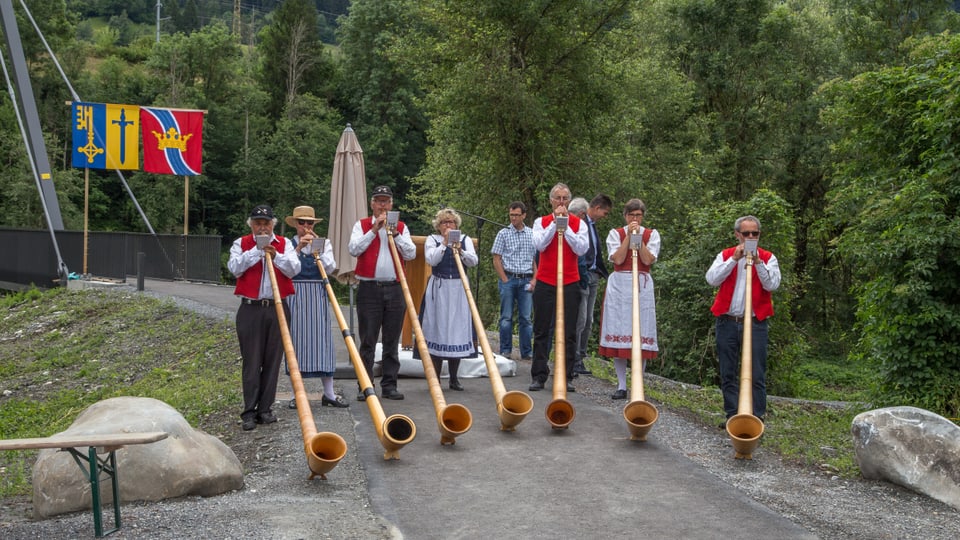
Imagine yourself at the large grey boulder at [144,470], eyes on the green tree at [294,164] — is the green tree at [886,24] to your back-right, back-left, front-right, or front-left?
front-right

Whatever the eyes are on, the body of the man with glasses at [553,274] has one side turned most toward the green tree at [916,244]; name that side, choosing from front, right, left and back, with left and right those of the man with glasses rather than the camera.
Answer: left

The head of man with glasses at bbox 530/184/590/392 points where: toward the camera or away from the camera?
toward the camera

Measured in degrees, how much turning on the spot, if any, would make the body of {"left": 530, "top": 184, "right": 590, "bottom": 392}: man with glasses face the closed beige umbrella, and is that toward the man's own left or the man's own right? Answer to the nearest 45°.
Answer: approximately 90° to the man's own right

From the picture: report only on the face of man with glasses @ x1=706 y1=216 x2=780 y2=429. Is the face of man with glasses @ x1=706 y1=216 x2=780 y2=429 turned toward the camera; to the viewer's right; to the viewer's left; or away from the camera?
toward the camera

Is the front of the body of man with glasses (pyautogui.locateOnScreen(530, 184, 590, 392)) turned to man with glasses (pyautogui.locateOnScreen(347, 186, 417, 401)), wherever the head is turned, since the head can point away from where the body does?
no

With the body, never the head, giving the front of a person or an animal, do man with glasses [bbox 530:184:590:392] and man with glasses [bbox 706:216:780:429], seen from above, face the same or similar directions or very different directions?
same or similar directions

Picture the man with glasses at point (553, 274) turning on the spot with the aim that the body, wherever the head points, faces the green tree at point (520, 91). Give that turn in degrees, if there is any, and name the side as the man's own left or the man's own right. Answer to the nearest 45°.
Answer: approximately 180°

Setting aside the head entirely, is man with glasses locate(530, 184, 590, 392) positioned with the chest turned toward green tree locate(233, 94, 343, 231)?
no

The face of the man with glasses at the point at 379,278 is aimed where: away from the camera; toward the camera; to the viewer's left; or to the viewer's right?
toward the camera

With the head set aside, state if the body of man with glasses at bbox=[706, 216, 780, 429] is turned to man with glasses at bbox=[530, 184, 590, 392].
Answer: no

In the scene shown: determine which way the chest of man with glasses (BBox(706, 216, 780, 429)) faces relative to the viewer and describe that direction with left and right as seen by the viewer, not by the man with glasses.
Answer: facing the viewer

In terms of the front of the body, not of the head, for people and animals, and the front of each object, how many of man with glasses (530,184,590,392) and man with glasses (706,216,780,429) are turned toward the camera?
2

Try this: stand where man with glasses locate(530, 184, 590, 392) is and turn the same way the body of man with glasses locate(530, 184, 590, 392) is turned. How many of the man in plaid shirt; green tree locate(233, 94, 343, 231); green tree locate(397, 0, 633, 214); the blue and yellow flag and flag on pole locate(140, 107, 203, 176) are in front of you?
0

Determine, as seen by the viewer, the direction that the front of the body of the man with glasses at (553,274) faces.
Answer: toward the camera
